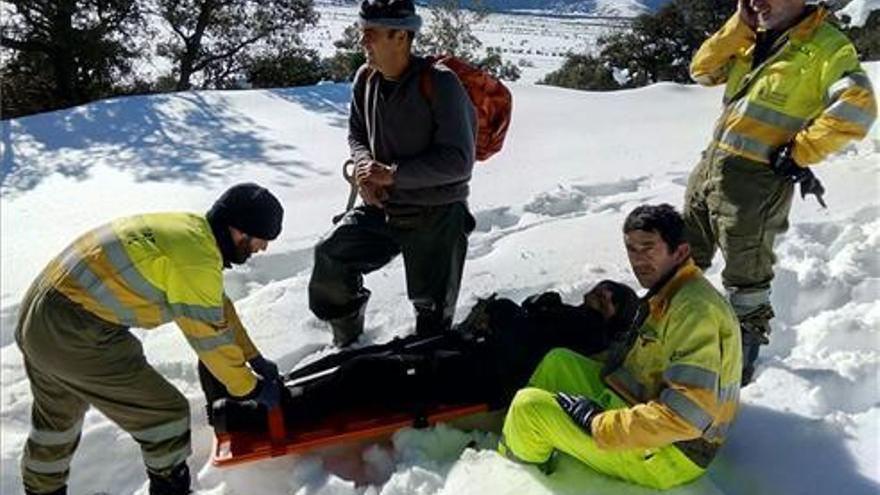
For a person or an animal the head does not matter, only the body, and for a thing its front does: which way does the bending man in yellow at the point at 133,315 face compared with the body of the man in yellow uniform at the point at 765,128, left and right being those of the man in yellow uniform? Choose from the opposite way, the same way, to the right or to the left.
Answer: the opposite way

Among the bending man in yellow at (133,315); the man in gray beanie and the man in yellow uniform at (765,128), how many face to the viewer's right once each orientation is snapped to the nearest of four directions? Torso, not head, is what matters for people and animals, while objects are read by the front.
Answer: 1

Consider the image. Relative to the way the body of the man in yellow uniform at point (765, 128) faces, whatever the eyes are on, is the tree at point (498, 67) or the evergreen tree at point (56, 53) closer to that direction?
the evergreen tree

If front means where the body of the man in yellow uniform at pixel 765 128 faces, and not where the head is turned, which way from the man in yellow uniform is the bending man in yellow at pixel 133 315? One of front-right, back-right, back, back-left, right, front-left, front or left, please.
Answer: front

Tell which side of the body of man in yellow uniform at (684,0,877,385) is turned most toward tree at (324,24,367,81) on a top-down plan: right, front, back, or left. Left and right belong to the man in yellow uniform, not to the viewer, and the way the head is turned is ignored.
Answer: right

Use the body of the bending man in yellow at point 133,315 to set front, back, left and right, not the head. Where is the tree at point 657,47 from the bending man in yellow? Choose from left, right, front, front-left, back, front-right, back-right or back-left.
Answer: front-left

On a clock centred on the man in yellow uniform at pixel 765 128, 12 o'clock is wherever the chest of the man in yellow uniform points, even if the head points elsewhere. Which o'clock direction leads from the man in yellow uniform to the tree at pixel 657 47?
The tree is roughly at 4 o'clock from the man in yellow uniform.

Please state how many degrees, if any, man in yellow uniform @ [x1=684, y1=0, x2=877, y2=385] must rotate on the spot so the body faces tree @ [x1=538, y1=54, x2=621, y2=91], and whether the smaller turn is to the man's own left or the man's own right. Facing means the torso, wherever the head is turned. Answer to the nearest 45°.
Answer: approximately 135° to the man's own right

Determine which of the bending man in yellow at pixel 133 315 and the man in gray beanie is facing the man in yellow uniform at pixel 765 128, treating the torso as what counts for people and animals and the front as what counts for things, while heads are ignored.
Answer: the bending man in yellow

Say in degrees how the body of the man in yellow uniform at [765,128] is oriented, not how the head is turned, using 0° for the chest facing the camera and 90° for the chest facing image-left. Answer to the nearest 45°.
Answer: approximately 45°

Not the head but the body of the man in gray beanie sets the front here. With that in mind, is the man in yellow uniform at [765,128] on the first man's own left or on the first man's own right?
on the first man's own left

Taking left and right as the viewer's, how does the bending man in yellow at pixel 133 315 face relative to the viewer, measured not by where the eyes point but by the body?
facing to the right of the viewer

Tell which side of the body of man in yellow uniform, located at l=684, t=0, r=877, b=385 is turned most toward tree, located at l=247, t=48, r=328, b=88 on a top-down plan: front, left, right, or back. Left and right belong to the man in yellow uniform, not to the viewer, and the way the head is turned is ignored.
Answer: right

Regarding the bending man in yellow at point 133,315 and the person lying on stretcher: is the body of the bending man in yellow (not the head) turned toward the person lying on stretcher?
yes

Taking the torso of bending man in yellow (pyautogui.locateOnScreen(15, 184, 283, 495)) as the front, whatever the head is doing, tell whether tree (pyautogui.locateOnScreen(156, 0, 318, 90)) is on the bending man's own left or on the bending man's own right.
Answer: on the bending man's own left

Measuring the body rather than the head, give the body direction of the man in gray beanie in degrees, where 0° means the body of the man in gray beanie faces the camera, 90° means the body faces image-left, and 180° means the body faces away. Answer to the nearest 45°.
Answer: approximately 45°

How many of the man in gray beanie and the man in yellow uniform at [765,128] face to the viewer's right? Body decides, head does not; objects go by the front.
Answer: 0

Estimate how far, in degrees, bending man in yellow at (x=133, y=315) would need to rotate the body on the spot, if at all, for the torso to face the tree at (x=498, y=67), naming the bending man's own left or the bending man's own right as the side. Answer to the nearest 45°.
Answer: approximately 45° to the bending man's own left
